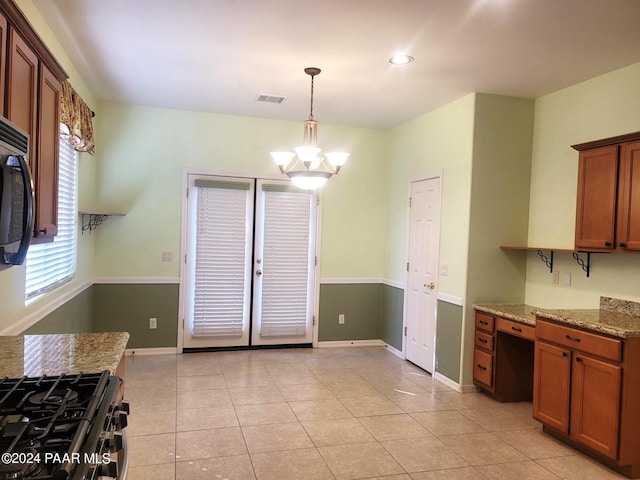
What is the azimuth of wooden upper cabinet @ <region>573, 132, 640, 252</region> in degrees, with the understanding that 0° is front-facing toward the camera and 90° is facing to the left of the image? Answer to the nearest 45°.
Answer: approximately 45°

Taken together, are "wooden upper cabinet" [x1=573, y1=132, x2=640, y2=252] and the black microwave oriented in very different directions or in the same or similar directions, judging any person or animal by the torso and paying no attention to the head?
very different directions

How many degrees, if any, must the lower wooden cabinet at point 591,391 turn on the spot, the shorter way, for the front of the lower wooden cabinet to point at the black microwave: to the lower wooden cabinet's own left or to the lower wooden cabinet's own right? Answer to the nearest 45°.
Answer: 0° — it already faces it

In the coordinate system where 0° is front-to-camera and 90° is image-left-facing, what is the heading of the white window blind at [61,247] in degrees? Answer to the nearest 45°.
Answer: approximately 315°

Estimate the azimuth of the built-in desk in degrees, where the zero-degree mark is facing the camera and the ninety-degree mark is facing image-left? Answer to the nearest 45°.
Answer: approximately 45°

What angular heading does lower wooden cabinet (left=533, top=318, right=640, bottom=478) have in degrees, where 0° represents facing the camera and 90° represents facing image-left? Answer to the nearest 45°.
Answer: approximately 45°

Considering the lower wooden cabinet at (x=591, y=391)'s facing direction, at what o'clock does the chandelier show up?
The chandelier is roughly at 1 o'clock from the lower wooden cabinet.

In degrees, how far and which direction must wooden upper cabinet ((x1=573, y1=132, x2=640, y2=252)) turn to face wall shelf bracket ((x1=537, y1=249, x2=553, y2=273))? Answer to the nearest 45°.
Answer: approximately 90° to its right

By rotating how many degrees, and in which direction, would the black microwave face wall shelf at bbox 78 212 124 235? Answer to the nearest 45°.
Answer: approximately 135° to its left
